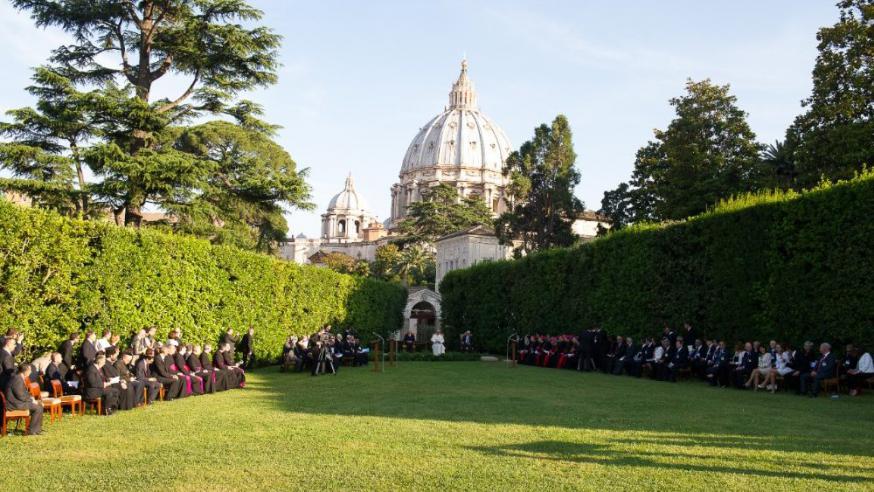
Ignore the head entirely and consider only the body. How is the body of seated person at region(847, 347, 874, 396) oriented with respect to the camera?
to the viewer's left

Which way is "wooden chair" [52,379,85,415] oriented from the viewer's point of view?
to the viewer's right

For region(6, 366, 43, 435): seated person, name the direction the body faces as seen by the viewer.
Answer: to the viewer's right

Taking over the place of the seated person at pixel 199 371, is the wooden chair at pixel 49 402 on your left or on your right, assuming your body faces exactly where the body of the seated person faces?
on your right

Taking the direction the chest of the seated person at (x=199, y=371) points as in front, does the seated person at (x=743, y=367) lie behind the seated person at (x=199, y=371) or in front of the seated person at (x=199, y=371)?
in front

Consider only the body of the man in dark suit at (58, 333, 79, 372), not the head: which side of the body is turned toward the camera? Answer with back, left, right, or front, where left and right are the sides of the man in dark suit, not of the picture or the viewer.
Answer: right

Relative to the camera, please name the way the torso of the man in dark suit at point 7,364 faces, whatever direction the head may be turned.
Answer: to the viewer's right

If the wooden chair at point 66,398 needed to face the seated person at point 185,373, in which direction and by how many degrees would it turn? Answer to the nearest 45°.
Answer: approximately 45° to its left

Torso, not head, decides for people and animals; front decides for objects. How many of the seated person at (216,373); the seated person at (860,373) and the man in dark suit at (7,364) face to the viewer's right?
2

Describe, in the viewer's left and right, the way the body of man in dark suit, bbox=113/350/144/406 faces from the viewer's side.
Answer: facing to the right of the viewer
